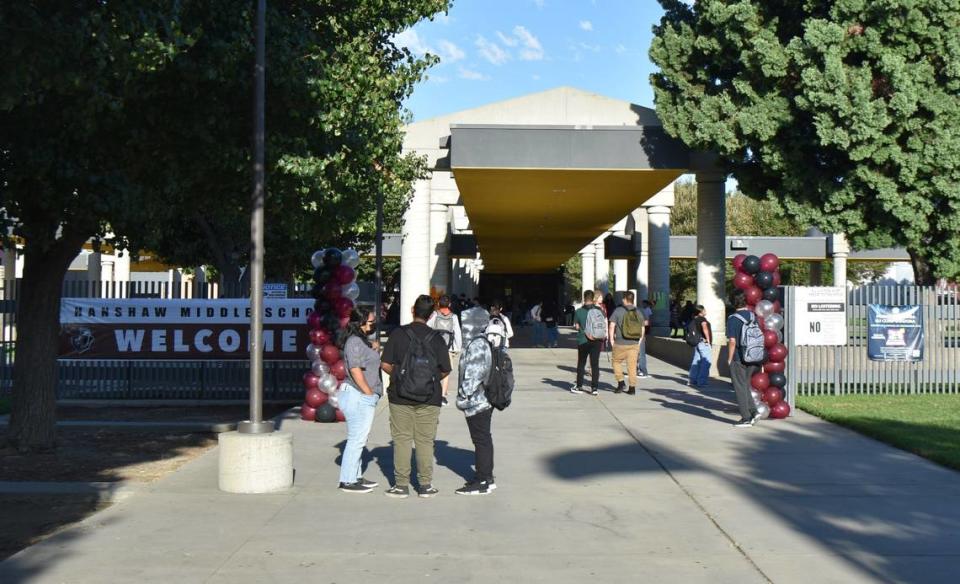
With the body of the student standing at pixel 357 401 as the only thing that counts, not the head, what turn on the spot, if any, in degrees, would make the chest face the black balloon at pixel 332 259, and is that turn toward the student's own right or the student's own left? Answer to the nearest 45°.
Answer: approximately 90° to the student's own left

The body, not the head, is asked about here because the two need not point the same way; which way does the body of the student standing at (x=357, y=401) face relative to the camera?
to the viewer's right

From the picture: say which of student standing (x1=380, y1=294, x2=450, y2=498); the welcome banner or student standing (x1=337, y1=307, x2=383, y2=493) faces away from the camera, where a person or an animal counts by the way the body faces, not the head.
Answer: student standing (x1=380, y1=294, x2=450, y2=498)

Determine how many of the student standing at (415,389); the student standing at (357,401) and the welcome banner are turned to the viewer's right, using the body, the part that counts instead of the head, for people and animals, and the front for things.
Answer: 1

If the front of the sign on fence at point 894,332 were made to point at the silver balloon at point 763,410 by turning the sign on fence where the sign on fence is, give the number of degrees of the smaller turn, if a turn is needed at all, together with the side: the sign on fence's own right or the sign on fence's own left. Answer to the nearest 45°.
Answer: approximately 45° to the sign on fence's own right

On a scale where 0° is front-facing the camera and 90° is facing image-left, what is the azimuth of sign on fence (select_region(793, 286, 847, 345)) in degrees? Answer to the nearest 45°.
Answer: approximately 0°

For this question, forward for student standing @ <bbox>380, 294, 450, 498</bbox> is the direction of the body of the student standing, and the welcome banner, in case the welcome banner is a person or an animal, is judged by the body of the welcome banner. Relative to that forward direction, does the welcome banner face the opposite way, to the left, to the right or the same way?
the opposite way

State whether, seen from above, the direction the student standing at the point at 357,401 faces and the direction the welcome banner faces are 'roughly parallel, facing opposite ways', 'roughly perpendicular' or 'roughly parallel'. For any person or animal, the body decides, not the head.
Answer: roughly perpendicular

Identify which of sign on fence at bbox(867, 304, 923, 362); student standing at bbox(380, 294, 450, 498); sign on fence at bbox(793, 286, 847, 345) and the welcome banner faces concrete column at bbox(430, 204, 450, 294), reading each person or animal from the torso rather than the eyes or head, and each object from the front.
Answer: the student standing

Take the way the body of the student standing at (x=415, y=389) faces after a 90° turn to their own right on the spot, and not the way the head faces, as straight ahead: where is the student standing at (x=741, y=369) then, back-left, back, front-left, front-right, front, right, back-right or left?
front-left

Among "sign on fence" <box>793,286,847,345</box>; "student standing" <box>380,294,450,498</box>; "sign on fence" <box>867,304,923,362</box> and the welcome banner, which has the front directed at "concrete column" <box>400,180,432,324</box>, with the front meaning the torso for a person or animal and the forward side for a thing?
the student standing

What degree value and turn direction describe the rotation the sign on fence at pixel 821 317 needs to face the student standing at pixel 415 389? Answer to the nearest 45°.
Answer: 0° — it already faces them

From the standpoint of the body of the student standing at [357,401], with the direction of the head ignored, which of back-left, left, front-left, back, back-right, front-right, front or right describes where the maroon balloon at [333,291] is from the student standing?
left

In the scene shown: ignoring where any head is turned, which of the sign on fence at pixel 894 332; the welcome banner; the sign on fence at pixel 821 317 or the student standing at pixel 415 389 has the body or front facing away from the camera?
the student standing

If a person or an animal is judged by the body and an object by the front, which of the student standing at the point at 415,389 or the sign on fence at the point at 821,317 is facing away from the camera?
the student standing

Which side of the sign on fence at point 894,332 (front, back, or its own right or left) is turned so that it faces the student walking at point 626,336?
right

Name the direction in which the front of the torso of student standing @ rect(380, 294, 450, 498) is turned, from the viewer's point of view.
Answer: away from the camera
